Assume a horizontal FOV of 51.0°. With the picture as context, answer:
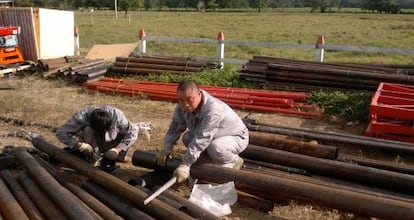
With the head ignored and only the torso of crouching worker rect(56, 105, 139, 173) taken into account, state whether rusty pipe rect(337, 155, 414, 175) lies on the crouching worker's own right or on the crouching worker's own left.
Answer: on the crouching worker's own left

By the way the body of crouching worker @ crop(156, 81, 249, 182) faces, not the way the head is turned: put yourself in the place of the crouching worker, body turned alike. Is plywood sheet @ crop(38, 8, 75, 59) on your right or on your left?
on your right

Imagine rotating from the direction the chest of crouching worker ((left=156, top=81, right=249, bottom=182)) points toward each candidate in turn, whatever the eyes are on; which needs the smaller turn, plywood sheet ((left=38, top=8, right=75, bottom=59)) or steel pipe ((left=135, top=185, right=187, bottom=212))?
the steel pipe

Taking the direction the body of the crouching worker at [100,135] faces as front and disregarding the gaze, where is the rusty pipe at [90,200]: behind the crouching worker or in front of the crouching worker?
in front

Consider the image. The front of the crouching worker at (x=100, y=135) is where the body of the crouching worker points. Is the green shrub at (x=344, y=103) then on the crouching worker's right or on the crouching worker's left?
on the crouching worker's left

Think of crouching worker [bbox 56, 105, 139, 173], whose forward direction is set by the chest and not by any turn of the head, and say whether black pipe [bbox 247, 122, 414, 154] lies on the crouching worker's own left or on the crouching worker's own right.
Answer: on the crouching worker's own left

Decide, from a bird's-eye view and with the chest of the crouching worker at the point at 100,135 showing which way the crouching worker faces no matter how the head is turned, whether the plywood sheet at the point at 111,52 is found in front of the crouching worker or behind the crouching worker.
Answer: behind

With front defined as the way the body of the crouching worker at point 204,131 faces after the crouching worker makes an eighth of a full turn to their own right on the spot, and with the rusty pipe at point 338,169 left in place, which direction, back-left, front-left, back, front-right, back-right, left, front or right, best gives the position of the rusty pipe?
back

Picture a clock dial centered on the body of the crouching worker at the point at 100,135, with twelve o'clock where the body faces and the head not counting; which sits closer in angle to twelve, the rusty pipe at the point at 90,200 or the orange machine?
the rusty pipe

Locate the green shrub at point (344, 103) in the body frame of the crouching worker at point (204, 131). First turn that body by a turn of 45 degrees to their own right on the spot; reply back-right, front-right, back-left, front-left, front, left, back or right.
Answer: back-right

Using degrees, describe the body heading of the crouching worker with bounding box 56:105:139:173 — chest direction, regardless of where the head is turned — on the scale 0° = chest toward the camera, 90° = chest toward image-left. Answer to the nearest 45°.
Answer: approximately 0°

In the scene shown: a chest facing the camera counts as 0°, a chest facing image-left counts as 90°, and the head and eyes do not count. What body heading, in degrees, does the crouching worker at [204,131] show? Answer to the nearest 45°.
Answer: approximately 45°

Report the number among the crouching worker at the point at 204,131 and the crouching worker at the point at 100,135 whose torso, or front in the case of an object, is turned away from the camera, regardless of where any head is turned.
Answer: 0
